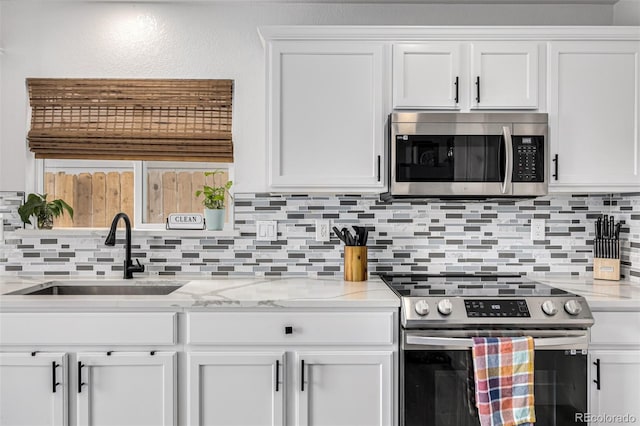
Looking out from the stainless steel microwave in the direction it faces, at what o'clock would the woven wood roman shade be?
The woven wood roman shade is roughly at 3 o'clock from the stainless steel microwave.

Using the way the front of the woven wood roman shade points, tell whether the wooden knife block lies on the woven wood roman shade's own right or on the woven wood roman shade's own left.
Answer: on the woven wood roman shade's own left

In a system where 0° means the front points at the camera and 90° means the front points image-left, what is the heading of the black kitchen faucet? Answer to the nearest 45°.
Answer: approximately 45°

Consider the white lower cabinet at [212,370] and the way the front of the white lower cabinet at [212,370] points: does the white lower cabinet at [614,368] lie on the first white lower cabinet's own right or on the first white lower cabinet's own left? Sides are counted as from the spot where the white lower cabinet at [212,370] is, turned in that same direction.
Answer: on the first white lower cabinet's own left

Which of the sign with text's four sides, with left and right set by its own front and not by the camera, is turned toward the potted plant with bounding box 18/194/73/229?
right

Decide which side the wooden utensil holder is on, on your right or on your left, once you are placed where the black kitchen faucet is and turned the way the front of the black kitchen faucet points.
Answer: on your left

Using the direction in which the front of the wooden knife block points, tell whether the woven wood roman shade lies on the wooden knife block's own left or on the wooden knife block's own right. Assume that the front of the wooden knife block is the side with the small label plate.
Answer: on the wooden knife block's own right

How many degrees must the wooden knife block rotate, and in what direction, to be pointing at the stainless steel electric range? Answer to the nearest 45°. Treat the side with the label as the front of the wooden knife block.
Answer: approximately 45° to its right
